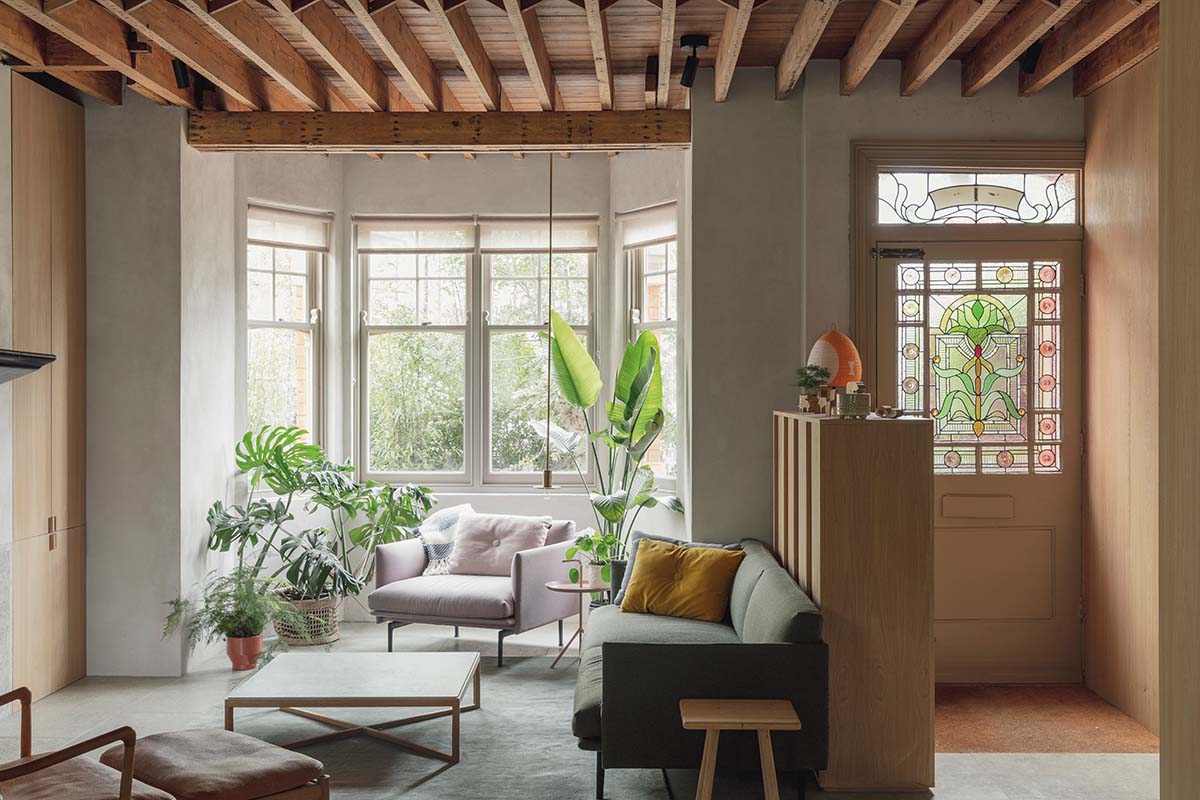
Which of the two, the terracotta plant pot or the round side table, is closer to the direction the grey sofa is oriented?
the terracotta plant pot

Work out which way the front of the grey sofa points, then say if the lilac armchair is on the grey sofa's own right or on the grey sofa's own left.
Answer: on the grey sofa's own right

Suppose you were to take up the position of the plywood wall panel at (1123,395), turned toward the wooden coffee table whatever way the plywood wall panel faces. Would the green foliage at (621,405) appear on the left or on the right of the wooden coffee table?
right

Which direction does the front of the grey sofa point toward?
to the viewer's left

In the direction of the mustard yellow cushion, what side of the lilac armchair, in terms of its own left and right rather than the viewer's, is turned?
left

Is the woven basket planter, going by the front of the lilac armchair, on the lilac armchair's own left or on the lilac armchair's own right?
on the lilac armchair's own right

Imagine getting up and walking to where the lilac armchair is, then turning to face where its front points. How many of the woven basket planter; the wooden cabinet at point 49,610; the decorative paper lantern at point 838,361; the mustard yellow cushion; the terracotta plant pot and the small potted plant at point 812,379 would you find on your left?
3

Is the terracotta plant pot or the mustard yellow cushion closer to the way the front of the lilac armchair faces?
the terracotta plant pot

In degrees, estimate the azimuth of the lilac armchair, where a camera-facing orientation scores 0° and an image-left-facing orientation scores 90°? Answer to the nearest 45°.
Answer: approximately 45°

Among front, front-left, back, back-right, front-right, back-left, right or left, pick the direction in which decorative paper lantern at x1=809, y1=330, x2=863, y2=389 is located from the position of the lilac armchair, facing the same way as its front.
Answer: left

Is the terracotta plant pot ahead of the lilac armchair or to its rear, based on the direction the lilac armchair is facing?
ahead

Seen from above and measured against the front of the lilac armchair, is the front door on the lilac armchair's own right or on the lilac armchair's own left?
on the lilac armchair's own left

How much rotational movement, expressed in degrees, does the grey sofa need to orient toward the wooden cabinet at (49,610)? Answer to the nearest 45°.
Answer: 0° — it already faces it
